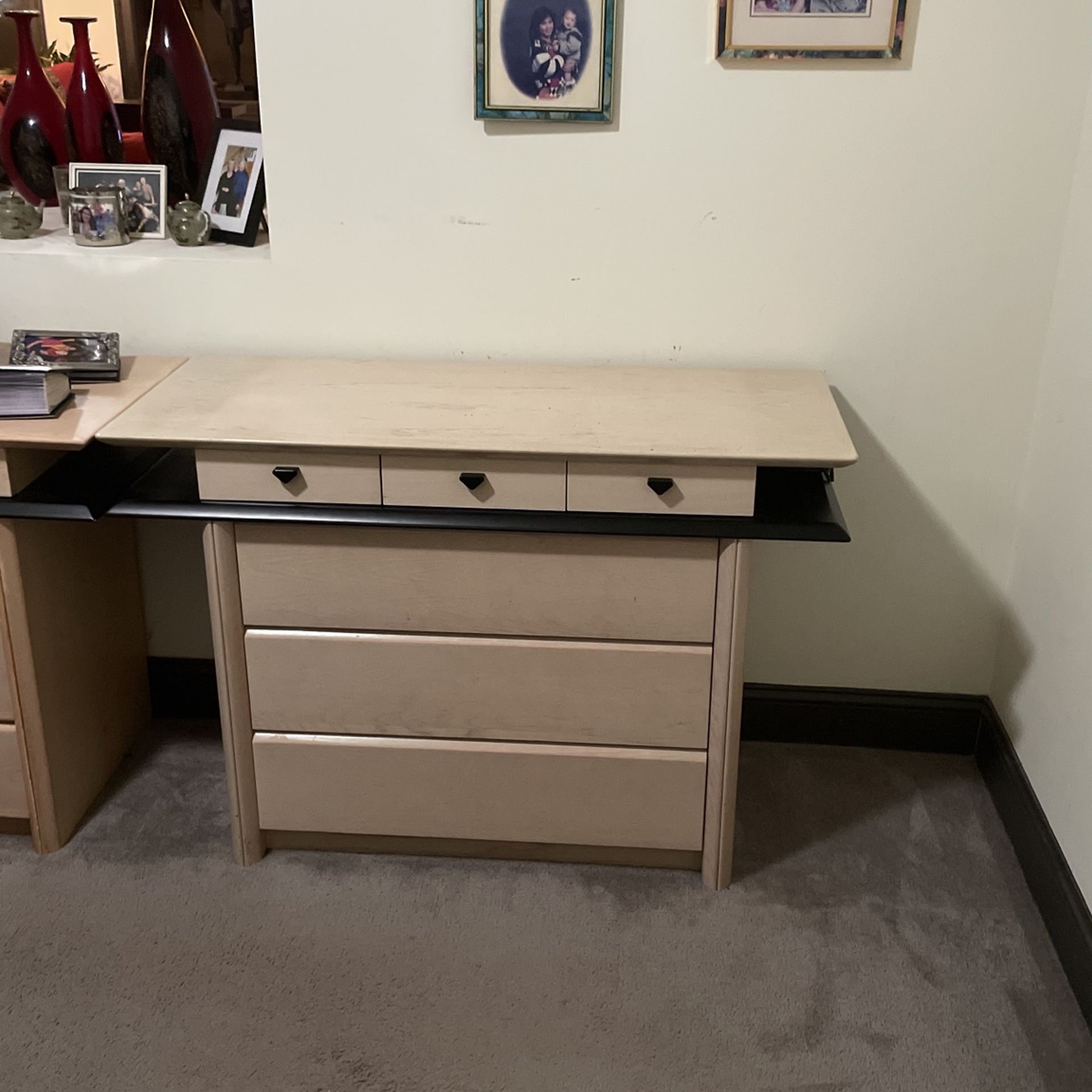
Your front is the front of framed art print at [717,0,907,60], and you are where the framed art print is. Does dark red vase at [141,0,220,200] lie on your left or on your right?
on your right

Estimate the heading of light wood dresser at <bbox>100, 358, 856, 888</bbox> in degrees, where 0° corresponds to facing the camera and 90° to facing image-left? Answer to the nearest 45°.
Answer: approximately 0°

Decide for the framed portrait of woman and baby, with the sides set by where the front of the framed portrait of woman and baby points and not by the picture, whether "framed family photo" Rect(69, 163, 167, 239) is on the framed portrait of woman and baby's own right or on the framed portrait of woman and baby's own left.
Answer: on the framed portrait of woman and baby's own right

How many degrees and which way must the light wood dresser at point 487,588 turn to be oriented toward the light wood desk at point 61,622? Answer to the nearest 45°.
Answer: approximately 90° to its right

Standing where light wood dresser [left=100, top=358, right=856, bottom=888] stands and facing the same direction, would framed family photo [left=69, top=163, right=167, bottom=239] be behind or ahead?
behind

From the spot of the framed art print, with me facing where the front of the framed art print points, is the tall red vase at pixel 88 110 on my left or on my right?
on my right

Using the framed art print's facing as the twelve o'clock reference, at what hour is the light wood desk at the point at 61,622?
The light wood desk is roughly at 2 o'clock from the framed art print.

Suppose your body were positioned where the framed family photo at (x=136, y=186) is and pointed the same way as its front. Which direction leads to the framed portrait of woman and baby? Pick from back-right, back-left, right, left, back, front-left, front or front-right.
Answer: front-left

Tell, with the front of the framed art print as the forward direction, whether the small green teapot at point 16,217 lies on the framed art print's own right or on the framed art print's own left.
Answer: on the framed art print's own right
